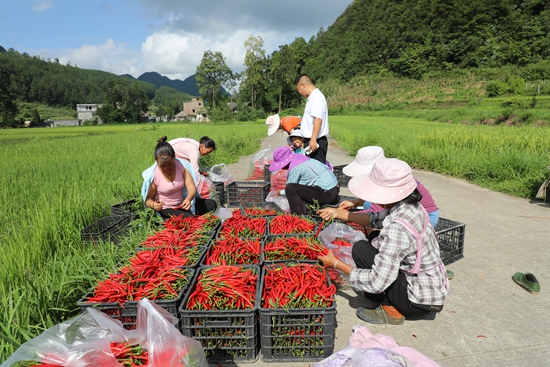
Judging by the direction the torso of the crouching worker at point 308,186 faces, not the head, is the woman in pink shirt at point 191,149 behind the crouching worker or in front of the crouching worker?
in front

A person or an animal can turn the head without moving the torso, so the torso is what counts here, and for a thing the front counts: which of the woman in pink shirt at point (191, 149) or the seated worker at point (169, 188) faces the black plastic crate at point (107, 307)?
the seated worker

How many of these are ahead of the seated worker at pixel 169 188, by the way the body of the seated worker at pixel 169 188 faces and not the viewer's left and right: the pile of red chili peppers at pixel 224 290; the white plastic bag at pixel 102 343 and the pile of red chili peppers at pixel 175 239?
3

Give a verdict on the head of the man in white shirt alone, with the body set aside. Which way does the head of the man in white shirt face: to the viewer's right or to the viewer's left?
to the viewer's left

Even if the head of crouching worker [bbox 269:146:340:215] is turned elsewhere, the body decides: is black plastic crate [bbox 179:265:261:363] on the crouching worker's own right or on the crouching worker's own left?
on the crouching worker's own left

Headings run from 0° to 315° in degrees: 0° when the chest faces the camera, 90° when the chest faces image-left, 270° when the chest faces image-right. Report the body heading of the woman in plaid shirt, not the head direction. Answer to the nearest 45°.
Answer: approximately 90°

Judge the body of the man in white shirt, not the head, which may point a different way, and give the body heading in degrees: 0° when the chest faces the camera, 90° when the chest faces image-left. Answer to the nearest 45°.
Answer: approximately 90°
